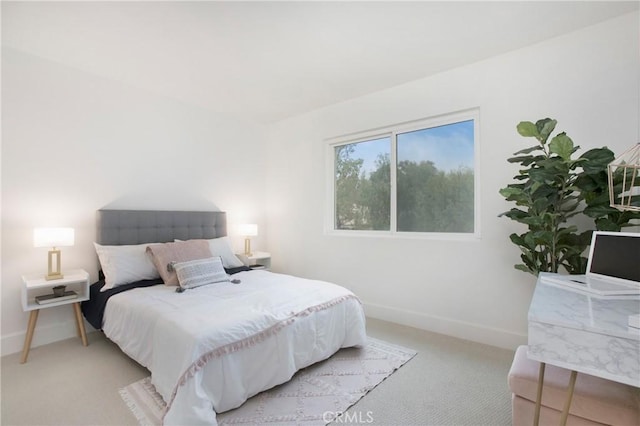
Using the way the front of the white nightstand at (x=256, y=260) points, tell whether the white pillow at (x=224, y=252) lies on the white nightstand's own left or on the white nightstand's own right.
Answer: on the white nightstand's own right

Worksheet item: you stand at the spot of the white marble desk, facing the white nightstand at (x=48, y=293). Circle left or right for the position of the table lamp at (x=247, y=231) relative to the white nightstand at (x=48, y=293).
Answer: right

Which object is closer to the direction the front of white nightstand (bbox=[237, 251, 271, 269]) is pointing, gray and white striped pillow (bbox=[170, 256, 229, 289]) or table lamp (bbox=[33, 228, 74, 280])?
the gray and white striped pillow

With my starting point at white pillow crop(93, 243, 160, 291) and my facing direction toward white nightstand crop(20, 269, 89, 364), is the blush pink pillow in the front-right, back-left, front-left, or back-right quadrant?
back-left

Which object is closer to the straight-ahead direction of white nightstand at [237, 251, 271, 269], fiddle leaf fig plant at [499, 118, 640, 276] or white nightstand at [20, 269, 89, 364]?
the fiddle leaf fig plant

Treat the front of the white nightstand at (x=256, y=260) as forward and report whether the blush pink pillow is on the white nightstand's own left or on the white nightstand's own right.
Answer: on the white nightstand's own right

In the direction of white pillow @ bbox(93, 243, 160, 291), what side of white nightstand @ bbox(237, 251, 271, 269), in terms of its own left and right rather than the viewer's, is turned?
right

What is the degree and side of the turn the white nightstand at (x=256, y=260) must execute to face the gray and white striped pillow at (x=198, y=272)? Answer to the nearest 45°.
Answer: approximately 90° to its right

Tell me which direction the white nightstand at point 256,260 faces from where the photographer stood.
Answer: facing the viewer and to the right of the viewer

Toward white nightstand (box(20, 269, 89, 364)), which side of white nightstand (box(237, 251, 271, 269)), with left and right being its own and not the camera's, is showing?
right

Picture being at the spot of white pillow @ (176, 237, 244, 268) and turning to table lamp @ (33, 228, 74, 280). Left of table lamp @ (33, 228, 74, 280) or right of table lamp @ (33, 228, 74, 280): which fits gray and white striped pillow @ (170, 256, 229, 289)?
left

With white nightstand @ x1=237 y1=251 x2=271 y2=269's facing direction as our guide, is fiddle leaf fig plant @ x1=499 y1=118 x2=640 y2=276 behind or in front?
in front

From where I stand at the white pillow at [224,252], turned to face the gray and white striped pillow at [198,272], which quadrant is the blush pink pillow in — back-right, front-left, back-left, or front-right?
front-right

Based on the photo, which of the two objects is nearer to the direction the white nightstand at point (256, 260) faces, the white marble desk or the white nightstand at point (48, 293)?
the white marble desk
